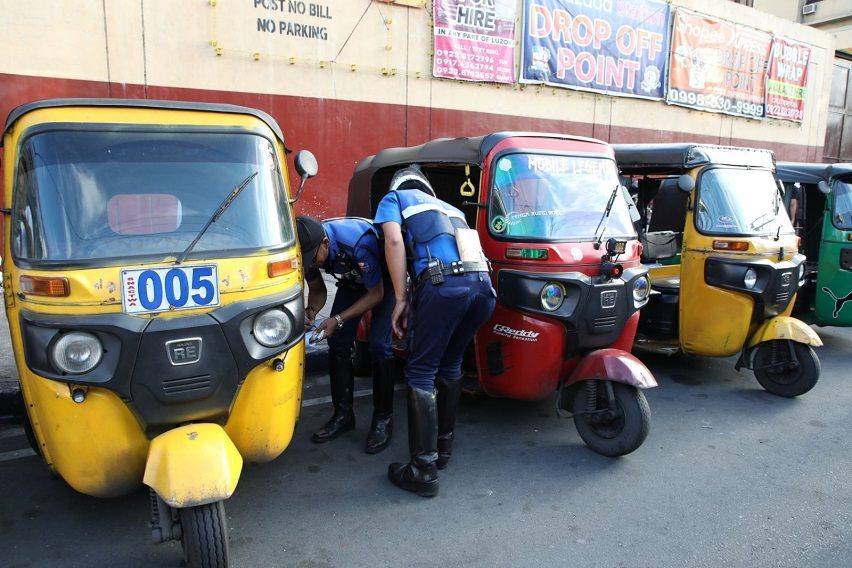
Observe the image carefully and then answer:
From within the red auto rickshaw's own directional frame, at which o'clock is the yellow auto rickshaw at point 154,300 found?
The yellow auto rickshaw is roughly at 3 o'clock from the red auto rickshaw.

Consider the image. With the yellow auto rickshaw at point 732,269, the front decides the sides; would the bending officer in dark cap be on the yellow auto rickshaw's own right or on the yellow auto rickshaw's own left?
on the yellow auto rickshaw's own right

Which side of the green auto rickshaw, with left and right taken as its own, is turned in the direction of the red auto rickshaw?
right

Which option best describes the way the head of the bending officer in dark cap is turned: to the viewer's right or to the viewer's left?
to the viewer's left

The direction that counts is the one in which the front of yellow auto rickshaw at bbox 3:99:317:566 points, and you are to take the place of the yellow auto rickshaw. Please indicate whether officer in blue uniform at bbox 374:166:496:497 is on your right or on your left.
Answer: on your left

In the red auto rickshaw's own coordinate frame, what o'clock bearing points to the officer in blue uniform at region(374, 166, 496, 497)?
The officer in blue uniform is roughly at 3 o'clock from the red auto rickshaw.

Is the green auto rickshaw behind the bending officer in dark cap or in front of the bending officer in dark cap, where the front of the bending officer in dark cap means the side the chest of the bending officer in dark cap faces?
behind

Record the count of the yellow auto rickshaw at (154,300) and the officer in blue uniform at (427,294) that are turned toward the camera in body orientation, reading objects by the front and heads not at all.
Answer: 1

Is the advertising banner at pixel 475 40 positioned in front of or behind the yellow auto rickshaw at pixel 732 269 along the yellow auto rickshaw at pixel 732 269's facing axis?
behind

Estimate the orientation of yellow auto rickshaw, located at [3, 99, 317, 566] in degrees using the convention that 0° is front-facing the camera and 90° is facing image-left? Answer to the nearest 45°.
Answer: approximately 0°

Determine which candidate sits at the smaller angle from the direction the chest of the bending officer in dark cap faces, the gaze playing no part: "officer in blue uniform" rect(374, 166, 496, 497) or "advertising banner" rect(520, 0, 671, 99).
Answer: the officer in blue uniform

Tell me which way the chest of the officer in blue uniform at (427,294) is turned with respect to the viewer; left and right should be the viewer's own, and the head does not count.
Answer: facing away from the viewer and to the left of the viewer

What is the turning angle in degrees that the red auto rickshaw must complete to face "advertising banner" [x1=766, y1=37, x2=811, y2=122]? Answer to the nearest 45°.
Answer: approximately 90° to its left
